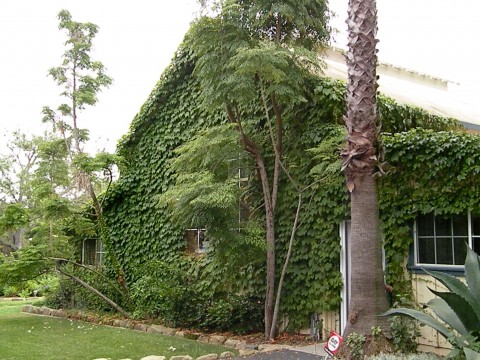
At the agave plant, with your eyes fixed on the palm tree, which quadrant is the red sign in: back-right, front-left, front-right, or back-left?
front-left

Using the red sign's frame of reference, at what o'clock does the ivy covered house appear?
The ivy covered house is roughly at 6 o'clock from the red sign.

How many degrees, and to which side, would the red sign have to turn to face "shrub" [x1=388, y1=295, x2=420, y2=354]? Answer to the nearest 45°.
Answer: approximately 135° to its left

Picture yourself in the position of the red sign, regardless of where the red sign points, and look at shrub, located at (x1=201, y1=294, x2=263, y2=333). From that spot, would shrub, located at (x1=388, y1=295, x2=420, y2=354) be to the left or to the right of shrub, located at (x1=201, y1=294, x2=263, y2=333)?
right

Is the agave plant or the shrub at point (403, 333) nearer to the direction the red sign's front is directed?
the agave plant

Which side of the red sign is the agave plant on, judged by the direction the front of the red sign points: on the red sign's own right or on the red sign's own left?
on the red sign's own left

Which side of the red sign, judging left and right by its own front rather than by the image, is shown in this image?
front
